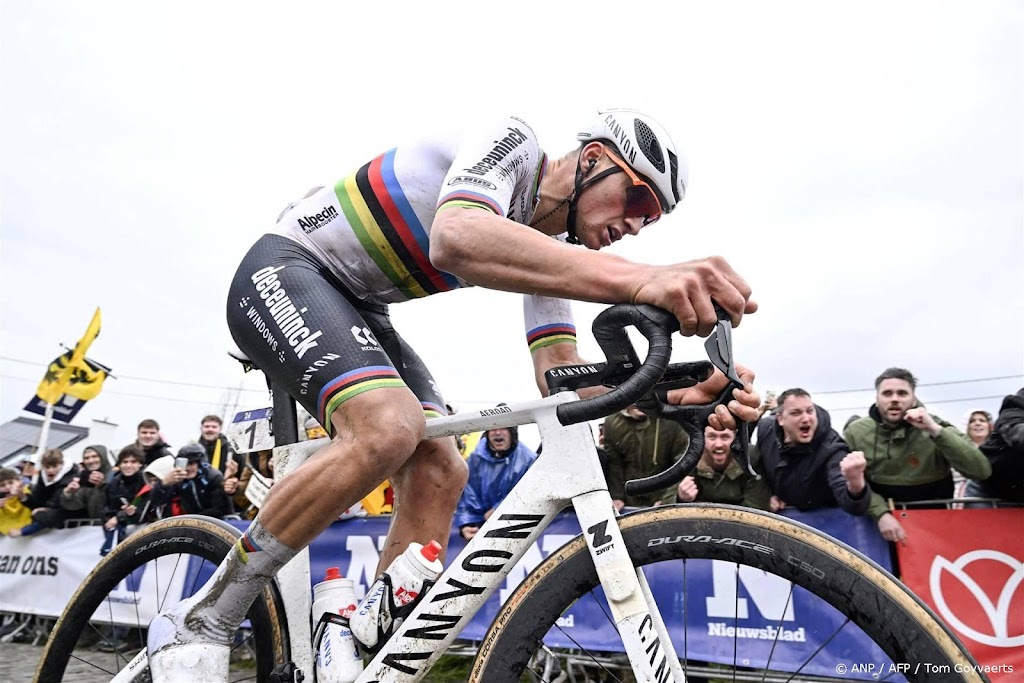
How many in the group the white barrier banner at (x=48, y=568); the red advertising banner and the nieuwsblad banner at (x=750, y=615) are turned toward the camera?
3

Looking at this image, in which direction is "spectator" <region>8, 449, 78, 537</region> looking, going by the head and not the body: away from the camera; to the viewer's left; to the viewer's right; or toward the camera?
toward the camera

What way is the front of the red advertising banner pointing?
toward the camera

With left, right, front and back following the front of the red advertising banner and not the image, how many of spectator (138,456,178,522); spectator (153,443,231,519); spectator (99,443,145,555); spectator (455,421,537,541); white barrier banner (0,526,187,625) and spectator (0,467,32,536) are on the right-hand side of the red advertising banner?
6

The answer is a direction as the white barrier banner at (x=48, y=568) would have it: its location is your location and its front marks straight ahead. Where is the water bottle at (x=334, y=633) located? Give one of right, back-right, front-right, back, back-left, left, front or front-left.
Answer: front

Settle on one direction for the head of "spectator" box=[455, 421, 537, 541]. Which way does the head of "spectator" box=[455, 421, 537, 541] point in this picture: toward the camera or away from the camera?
toward the camera

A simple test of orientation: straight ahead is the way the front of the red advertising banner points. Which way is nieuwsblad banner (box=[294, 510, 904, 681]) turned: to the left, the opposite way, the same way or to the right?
the same way

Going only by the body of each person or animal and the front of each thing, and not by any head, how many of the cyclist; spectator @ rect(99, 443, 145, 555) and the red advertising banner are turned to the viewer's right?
1

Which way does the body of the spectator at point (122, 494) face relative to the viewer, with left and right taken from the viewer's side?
facing the viewer

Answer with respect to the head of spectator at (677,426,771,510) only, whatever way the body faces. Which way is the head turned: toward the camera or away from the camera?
toward the camera

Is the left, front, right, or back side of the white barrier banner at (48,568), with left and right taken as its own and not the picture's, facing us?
front

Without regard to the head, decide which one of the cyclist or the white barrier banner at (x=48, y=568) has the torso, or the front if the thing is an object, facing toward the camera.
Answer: the white barrier banner

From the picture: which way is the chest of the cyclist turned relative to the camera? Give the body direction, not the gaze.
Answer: to the viewer's right

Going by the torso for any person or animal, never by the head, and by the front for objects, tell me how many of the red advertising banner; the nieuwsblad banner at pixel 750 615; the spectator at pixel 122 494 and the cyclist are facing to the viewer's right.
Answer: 1
